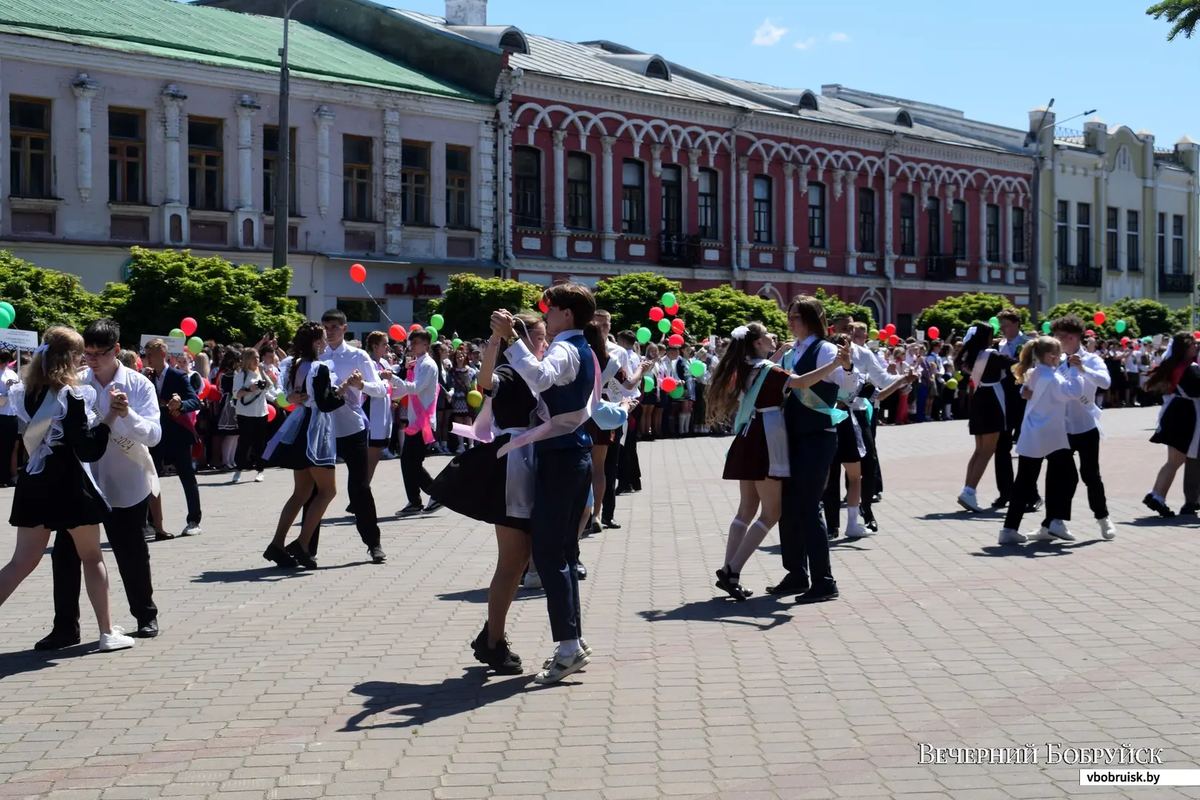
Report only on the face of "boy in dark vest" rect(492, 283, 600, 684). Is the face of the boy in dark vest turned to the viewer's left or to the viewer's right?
to the viewer's left

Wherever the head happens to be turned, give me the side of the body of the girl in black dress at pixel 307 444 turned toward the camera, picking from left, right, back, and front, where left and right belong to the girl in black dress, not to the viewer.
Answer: right

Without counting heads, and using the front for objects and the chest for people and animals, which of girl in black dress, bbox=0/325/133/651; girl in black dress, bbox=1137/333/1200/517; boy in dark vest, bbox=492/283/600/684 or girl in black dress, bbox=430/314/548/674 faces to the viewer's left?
the boy in dark vest

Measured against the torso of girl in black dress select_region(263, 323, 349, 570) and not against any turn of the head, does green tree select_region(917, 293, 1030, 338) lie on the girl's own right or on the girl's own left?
on the girl's own left

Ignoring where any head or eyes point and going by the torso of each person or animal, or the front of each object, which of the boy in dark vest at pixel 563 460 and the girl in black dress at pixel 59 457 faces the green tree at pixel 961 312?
the girl in black dress

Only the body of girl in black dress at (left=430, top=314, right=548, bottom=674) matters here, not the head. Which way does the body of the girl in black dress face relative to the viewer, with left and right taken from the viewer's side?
facing to the right of the viewer

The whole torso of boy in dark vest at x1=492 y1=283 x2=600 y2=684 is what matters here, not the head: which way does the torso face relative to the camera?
to the viewer's left
